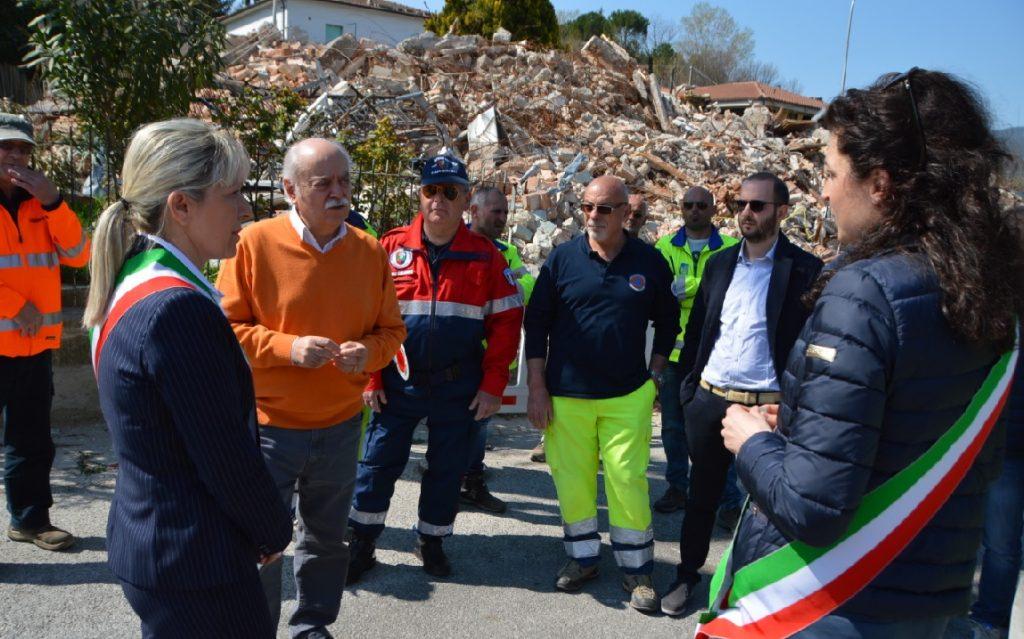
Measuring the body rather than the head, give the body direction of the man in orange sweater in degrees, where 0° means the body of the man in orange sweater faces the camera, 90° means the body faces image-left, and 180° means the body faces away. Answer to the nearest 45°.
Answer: approximately 315°

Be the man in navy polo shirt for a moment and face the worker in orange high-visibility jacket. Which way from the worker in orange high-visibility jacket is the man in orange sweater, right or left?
left

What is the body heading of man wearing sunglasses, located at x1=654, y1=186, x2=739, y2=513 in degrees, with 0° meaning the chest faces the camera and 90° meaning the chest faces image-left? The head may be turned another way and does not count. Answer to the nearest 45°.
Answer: approximately 0°

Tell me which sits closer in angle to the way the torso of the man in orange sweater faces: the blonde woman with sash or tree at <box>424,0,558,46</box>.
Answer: the blonde woman with sash

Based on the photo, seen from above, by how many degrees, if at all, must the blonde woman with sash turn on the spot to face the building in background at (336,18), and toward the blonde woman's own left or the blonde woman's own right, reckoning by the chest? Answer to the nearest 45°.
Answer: approximately 90° to the blonde woman's own left

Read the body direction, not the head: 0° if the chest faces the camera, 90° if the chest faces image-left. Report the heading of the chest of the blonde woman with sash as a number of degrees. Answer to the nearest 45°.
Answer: approximately 270°
